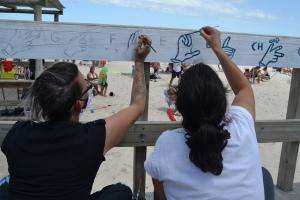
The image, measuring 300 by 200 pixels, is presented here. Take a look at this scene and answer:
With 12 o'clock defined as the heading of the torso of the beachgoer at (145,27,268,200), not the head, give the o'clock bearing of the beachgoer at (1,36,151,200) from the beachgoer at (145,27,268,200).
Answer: the beachgoer at (1,36,151,200) is roughly at 9 o'clock from the beachgoer at (145,27,268,200).

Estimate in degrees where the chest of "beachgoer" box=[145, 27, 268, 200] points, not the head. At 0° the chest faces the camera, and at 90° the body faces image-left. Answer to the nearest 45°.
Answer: approximately 180°

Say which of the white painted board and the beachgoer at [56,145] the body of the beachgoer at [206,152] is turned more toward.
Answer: the white painted board
